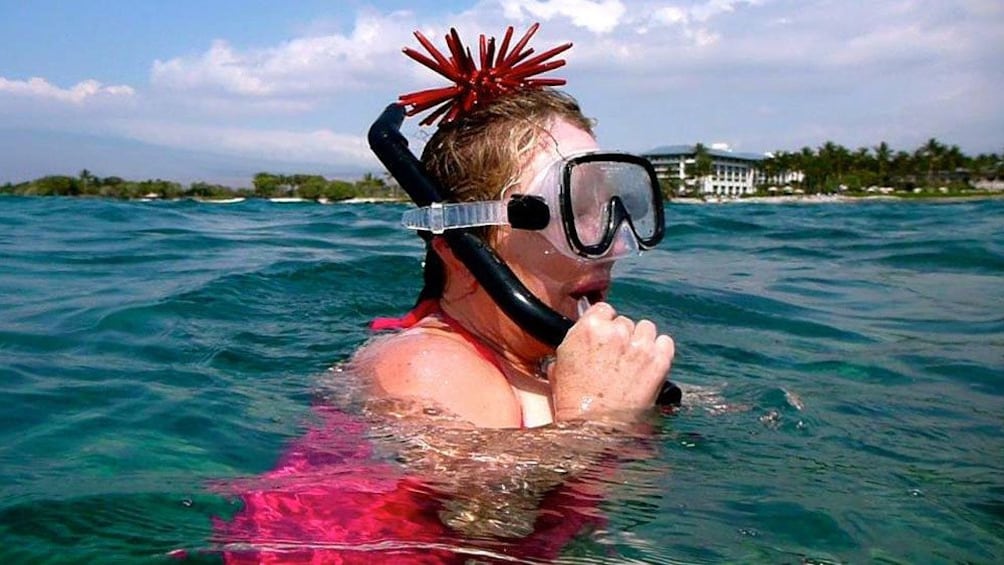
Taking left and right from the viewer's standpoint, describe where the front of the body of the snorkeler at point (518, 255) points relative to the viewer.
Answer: facing the viewer and to the right of the viewer
